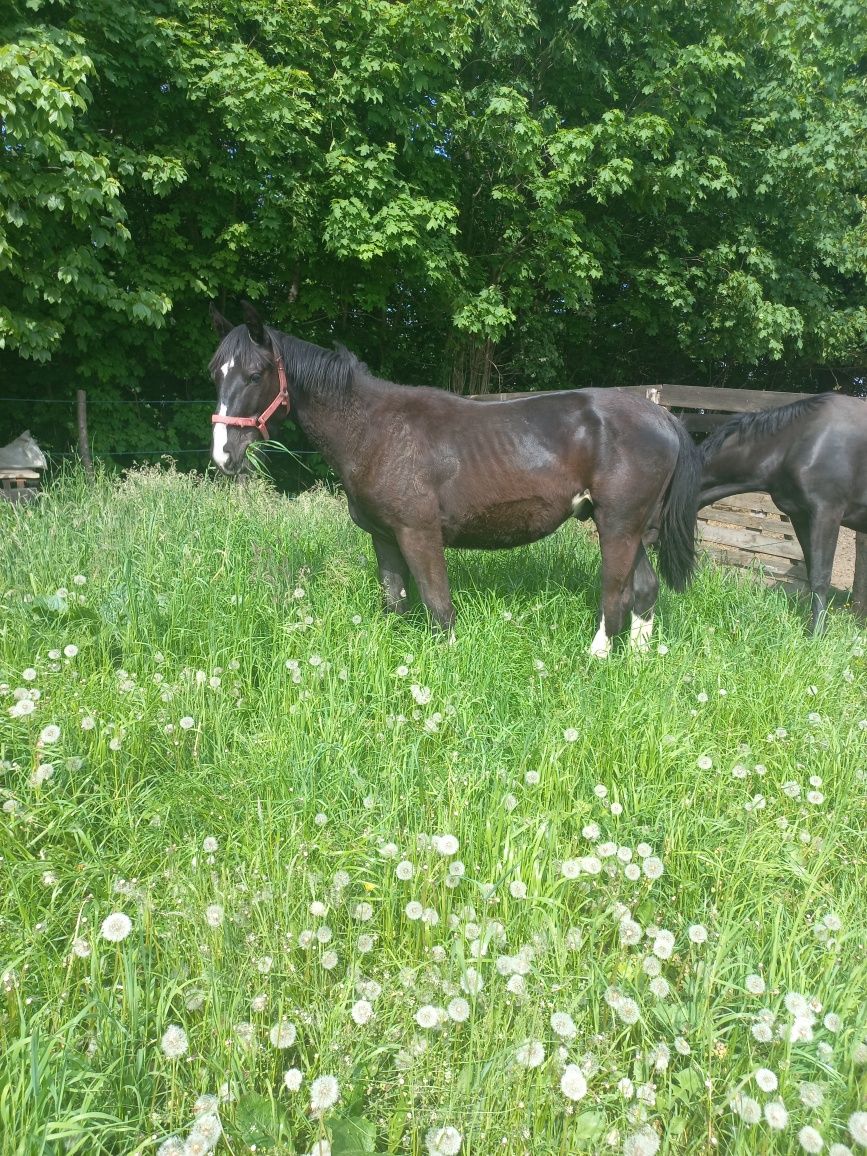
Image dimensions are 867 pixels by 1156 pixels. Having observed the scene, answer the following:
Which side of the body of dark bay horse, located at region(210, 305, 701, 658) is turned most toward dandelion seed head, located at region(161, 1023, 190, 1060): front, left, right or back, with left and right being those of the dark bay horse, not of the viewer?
left

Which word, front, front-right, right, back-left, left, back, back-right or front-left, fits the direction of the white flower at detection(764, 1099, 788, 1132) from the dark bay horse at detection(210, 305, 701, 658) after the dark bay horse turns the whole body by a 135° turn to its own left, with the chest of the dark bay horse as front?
front-right

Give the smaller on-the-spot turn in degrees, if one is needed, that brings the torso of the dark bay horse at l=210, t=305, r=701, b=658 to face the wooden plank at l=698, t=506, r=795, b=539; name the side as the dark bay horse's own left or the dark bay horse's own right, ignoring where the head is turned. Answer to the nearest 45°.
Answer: approximately 135° to the dark bay horse's own right

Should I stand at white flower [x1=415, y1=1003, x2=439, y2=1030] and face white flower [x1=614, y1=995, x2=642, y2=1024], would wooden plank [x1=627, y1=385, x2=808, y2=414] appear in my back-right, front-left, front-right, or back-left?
front-left

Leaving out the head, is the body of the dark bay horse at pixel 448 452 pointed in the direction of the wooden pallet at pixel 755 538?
no

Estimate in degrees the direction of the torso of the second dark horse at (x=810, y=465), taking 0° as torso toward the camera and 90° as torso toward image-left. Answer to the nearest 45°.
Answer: approximately 90°

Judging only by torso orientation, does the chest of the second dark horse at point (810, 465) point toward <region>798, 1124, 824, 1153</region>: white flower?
no

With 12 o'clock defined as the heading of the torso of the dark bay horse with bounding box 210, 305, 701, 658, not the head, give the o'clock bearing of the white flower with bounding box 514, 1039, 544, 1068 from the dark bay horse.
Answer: The white flower is roughly at 9 o'clock from the dark bay horse.

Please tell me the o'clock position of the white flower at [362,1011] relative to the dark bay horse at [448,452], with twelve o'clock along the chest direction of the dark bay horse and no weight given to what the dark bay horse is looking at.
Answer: The white flower is roughly at 9 o'clock from the dark bay horse.

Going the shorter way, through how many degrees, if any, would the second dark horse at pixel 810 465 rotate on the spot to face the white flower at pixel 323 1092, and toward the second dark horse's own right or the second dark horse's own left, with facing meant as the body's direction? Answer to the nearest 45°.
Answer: approximately 90° to the second dark horse's own left

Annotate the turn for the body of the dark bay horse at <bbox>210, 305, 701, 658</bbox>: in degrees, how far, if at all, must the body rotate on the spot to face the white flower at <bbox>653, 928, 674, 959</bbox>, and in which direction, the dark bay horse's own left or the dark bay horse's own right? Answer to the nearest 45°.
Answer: approximately 90° to the dark bay horse's own left

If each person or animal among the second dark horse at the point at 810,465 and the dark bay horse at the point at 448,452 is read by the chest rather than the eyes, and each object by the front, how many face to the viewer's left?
2

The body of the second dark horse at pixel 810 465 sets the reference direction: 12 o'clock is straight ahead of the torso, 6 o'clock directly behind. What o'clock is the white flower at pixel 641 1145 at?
The white flower is roughly at 9 o'clock from the second dark horse.

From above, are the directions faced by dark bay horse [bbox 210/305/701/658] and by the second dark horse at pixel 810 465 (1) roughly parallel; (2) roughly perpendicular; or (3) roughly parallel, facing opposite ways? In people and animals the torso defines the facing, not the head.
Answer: roughly parallel

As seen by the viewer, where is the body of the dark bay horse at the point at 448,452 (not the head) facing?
to the viewer's left

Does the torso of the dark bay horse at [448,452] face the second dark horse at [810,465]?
no

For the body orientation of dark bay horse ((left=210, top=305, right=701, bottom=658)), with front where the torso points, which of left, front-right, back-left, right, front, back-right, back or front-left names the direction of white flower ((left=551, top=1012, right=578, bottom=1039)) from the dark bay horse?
left

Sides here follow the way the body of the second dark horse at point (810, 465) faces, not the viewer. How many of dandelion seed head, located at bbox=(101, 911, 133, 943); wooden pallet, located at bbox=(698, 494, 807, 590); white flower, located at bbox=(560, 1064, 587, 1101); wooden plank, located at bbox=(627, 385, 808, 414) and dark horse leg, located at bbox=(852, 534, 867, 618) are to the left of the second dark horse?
2

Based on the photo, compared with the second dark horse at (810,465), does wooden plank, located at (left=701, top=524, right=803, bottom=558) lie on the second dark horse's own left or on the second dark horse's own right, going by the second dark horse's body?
on the second dark horse's own right
